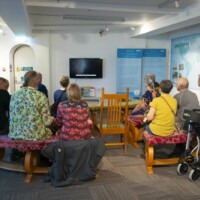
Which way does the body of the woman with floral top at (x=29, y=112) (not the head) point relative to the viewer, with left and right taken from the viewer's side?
facing away from the viewer and to the right of the viewer

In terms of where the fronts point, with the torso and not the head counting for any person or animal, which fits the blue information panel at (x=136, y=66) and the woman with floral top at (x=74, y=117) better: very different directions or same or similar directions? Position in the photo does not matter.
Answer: very different directions

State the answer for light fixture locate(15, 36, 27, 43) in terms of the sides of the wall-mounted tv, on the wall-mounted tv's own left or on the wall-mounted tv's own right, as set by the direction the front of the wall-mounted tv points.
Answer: on the wall-mounted tv's own right

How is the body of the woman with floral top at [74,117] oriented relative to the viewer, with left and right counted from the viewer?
facing away from the viewer

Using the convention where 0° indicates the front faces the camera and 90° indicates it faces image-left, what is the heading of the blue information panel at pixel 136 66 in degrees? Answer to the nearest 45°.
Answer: approximately 0°

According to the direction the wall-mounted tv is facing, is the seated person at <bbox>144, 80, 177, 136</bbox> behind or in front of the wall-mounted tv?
in front

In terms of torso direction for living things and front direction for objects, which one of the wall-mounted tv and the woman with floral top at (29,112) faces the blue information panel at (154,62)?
the woman with floral top

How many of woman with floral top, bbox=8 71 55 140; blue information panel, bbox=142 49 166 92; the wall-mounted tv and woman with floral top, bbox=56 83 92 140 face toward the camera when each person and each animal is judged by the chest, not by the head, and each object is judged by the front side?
2

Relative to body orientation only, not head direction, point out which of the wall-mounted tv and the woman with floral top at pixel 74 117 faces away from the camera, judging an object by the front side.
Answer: the woman with floral top

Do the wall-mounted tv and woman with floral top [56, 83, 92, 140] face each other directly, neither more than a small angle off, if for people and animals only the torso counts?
yes

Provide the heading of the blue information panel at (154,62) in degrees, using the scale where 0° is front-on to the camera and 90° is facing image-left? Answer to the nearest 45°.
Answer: approximately 0°

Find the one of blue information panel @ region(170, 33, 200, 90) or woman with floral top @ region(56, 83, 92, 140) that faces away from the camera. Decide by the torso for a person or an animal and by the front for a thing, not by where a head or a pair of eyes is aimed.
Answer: the woman with floral top
